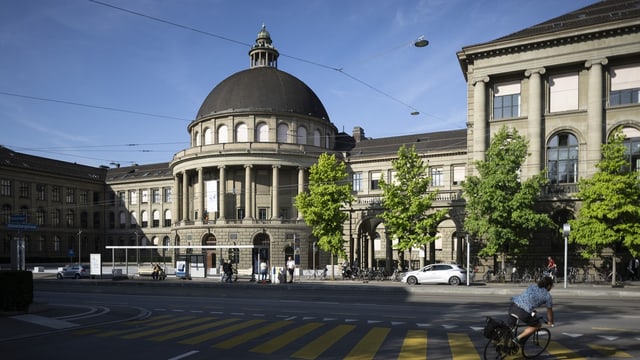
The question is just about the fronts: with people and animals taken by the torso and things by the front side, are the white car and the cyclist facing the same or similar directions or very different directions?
very different directions

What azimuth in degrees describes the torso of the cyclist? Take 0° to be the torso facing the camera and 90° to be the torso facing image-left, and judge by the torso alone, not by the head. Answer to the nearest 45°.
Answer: approximately 270°

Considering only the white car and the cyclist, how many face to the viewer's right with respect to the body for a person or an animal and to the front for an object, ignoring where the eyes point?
1

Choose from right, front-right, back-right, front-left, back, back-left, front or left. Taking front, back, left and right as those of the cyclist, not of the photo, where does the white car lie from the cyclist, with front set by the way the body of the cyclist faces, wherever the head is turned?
left

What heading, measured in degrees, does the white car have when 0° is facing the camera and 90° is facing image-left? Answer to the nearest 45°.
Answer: approximately 90°

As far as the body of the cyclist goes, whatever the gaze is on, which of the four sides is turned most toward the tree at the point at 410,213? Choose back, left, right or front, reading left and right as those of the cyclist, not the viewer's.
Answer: left

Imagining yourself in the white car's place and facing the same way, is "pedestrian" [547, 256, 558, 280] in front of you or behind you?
behind
